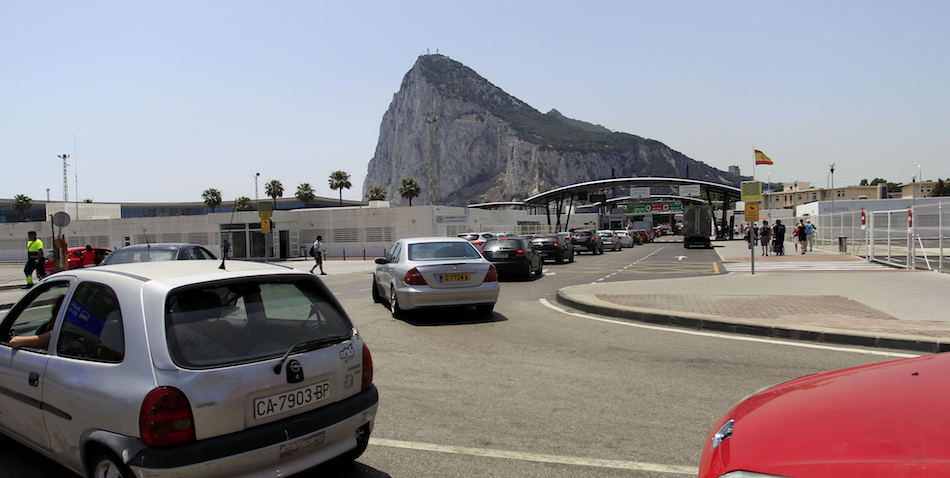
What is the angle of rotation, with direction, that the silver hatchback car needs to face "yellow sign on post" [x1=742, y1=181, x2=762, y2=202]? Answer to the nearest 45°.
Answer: approximately 90° to its right

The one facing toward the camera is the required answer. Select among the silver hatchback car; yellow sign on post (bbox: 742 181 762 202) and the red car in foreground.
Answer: the yellow sign on post

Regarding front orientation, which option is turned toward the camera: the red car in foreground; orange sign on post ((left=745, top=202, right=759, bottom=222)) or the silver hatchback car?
the orange sign on post

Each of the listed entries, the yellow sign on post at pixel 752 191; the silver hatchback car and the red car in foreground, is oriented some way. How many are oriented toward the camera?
1

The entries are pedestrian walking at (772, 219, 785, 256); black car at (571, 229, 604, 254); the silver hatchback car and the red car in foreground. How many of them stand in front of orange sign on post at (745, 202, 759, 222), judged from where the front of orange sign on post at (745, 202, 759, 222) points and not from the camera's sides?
2

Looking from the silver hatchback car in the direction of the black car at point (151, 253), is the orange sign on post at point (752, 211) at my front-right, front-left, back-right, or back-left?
front-right

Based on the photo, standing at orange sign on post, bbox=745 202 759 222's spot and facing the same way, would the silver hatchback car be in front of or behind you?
in front

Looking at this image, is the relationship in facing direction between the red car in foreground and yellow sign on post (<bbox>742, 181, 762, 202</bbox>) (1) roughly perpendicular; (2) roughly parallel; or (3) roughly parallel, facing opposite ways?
roughly perpendicular

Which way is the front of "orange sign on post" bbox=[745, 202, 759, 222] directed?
toward the camera

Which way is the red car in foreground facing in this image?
to the viewer's left

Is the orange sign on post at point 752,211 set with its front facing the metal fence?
no

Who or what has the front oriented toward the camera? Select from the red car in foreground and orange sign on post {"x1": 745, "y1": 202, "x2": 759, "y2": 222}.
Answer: the orange sign on post

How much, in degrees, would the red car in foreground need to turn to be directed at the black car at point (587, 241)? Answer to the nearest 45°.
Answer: approximately 90° to its right

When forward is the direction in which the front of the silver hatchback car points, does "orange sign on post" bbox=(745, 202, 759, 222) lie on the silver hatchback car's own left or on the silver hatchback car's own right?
on the silver hatchback car's own right

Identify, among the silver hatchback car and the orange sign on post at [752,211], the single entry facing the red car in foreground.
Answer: the orange sign on post

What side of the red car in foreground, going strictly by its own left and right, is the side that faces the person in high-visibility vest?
front

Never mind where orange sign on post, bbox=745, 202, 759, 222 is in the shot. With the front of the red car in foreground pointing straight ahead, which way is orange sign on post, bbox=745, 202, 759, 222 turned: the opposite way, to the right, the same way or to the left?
to the left
